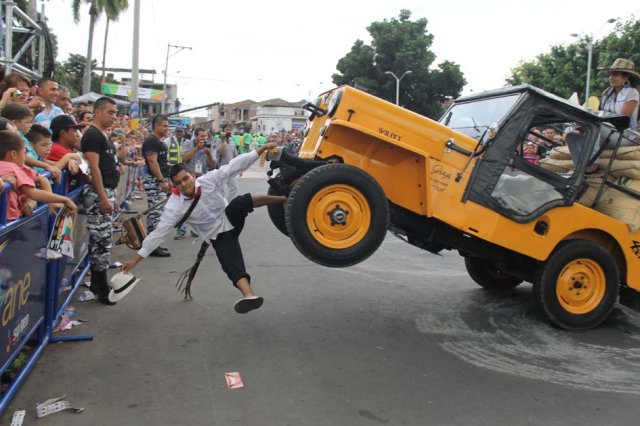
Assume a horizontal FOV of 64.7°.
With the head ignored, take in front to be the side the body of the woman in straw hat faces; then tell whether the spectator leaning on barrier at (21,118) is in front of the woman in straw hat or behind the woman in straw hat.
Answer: in front

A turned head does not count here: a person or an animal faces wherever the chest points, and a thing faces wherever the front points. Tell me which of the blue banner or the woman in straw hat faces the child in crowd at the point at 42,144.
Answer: the woman in straw hat

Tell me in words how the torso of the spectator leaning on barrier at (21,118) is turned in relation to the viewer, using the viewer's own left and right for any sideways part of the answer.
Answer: facing to the right of the viewer

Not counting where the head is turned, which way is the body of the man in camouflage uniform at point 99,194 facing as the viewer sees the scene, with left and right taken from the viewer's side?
facing to the right of the viewer

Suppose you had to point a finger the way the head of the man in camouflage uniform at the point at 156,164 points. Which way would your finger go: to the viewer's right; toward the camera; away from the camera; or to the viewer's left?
to the viewer's right

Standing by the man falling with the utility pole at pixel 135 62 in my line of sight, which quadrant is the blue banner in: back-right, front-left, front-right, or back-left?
back-left

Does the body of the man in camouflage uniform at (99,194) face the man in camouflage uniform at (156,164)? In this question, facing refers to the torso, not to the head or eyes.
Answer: no

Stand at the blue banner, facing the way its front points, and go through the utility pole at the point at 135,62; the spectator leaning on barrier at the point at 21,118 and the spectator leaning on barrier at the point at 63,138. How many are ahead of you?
0

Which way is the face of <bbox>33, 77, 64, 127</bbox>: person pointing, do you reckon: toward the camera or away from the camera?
toward the camera

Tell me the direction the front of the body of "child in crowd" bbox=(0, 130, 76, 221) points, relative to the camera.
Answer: to the viewer's right

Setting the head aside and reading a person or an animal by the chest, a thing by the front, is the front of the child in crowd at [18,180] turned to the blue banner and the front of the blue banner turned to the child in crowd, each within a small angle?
no

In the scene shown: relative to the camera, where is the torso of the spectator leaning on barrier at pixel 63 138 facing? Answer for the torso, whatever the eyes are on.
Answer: to the viewer's right

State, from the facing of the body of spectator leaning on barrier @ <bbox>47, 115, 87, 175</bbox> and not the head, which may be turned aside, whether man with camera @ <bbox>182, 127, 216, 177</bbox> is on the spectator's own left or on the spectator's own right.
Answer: on the spectator's own left

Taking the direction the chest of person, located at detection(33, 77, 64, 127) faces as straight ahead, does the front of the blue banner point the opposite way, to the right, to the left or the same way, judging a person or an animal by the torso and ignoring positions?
the same way

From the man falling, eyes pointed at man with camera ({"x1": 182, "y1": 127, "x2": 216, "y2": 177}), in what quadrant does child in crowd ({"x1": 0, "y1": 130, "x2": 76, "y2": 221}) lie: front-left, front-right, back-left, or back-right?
back-left

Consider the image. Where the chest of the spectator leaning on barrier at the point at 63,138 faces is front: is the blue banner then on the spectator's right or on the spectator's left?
on the spectator's right

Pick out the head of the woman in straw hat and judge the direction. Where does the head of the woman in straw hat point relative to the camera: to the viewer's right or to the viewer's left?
to the viewer's left
